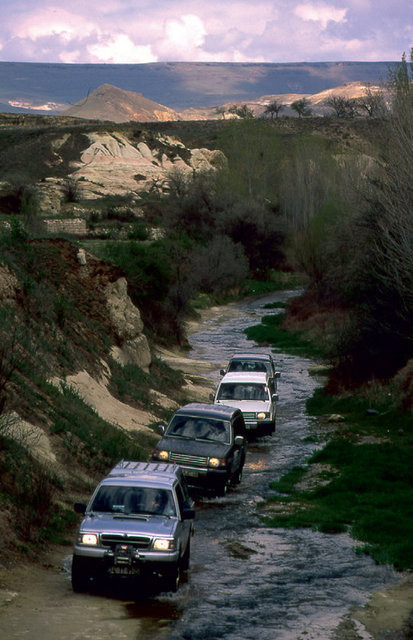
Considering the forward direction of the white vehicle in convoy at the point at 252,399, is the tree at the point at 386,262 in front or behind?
behind

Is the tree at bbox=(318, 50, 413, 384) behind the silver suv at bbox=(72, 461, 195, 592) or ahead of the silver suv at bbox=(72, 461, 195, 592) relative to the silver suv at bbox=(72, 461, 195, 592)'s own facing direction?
behind

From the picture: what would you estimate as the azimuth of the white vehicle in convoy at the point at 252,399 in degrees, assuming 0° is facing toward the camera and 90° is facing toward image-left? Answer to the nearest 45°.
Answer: approximately 0°

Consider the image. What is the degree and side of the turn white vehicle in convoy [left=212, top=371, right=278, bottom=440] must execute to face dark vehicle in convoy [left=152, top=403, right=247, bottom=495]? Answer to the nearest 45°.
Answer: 0° — it already faces it

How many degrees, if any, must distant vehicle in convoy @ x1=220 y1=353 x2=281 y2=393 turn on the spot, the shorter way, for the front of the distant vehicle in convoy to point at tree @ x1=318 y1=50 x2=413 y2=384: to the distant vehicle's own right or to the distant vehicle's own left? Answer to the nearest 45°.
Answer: approximately 90° to the distant vehicle's own left

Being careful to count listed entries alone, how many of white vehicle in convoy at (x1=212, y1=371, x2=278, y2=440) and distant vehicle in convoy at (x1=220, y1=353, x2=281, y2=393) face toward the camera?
2

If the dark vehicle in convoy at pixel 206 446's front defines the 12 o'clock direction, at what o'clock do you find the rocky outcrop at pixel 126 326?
The rocky outcrop is roughly at 4 o'clock from the dark vehicle in convoy.

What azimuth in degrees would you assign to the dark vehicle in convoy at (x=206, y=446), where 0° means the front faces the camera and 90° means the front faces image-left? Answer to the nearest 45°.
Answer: approximately 45°

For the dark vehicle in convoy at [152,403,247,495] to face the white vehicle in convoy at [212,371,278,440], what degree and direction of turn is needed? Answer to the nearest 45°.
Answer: approximately 135° to its right

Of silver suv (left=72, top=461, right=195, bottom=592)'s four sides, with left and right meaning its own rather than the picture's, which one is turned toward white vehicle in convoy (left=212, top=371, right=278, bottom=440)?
back

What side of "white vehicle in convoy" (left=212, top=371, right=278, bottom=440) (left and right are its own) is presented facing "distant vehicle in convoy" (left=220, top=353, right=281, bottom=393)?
back

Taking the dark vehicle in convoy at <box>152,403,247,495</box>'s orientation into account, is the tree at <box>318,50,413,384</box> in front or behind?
behind
